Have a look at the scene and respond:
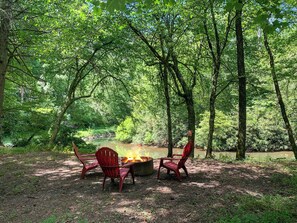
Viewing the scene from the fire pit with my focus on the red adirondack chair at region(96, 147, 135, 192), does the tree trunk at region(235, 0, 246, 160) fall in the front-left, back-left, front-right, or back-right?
back-left

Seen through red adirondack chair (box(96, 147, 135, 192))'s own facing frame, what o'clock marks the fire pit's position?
The fire pit is roughly at 12 o'clock from the red adirondack chair.

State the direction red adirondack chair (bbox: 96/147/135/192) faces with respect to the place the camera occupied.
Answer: facing away from the viewer and to the right of the viewer

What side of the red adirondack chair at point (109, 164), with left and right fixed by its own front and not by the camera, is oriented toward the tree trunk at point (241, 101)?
front
